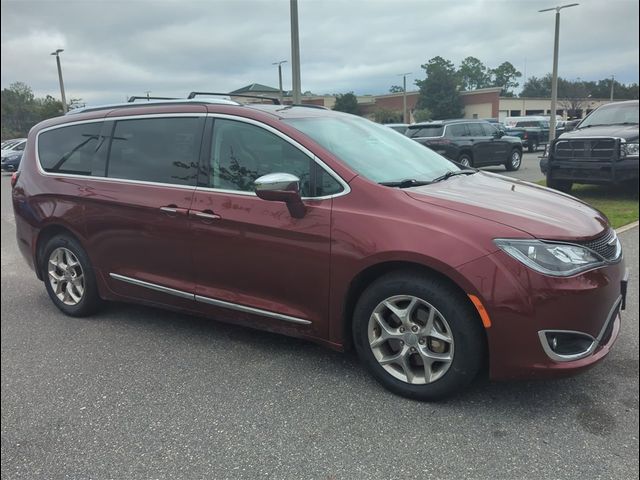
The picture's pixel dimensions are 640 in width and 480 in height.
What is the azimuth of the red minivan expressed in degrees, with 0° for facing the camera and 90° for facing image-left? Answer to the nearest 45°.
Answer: approximately 315°

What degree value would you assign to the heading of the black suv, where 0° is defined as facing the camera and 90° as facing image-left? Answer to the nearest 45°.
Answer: approximately 225°

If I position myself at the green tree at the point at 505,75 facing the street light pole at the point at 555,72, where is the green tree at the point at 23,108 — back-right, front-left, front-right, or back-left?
front-right

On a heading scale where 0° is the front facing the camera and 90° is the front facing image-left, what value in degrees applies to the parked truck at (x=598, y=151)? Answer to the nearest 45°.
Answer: approximately 45°

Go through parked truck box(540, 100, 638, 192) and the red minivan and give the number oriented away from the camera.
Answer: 0
